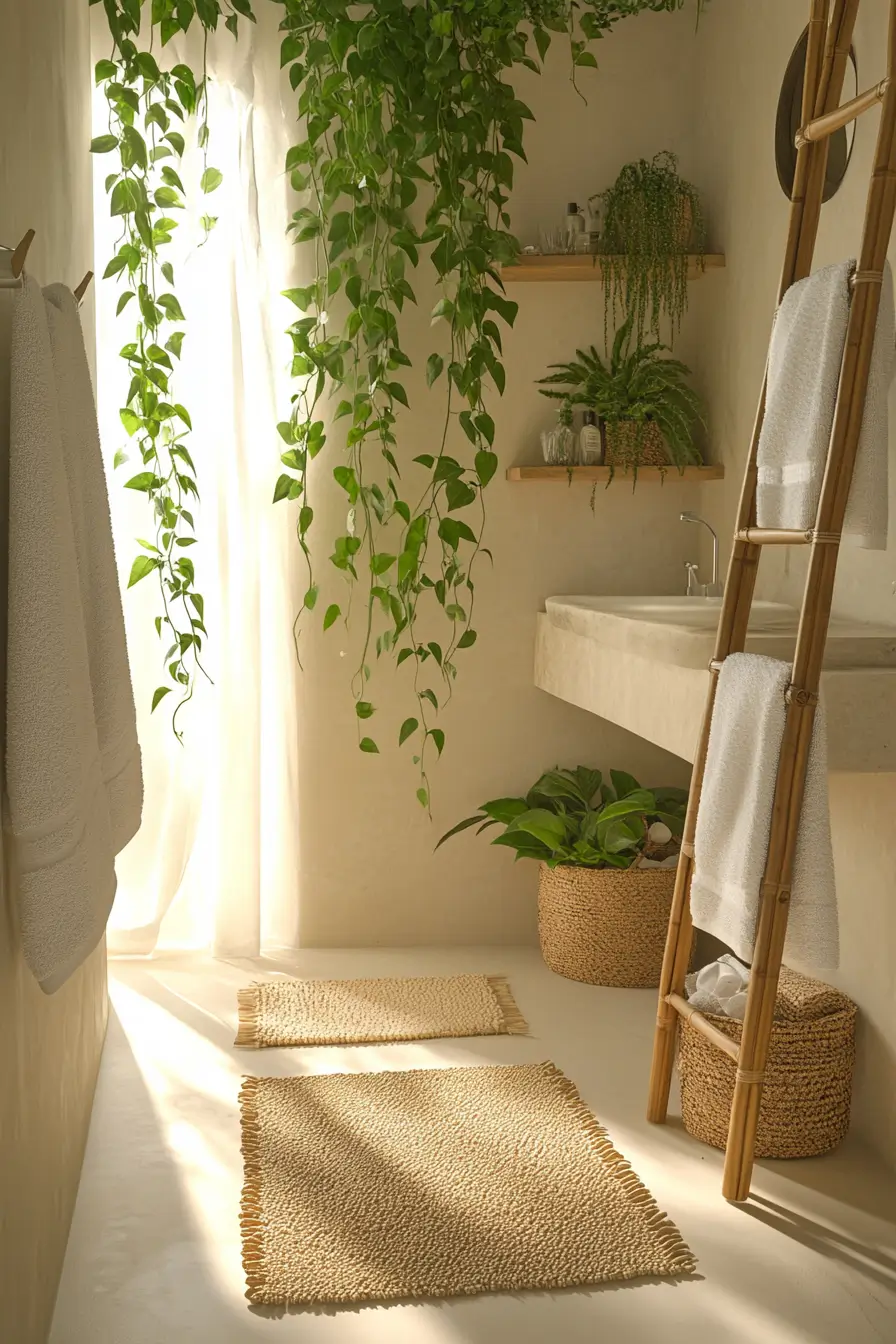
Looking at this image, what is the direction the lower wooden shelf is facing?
toward the camera

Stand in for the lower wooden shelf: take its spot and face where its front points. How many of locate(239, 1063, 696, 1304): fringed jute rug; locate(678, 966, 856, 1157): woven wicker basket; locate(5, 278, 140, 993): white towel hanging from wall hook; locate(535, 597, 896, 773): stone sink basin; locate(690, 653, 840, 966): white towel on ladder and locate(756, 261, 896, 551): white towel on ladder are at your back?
0

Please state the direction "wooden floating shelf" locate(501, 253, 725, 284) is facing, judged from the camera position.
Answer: facing the viewer

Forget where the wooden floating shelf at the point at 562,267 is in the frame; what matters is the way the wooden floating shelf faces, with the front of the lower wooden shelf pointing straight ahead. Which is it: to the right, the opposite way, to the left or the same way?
the same way

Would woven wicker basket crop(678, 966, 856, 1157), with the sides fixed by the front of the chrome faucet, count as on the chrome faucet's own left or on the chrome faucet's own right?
on the chrome faucet's own left

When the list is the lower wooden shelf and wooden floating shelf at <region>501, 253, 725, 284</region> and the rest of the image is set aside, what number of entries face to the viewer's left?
0

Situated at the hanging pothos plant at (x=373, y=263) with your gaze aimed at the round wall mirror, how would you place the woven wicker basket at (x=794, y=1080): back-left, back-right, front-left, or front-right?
front-right
